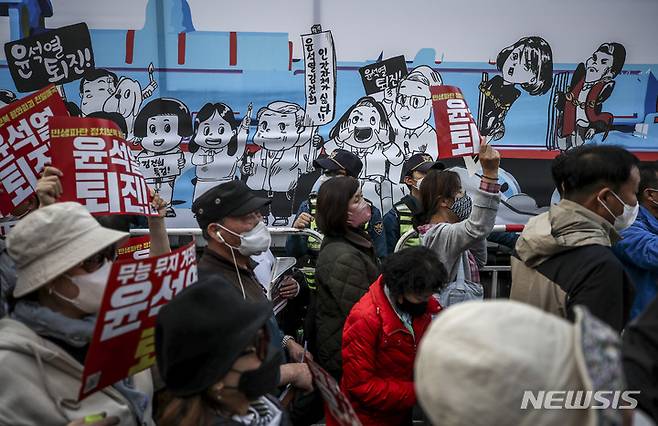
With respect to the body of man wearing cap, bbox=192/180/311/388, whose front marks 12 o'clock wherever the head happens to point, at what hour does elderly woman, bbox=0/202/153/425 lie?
The elderly woman is roughly at 4 o'clock from the man wearing cap.

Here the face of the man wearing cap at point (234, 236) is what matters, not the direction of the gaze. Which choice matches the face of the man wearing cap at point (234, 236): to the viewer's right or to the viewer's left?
to the viewer's right

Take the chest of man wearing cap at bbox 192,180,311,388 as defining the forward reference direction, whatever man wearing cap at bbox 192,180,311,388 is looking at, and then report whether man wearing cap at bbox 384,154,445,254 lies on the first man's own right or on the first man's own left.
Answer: on the first man's own left

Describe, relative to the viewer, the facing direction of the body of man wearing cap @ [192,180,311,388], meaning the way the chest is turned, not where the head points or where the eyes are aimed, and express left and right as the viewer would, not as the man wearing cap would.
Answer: facing to the right of the viewer

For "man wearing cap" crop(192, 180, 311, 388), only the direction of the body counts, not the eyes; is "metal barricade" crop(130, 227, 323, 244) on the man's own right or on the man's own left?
on the man's own left
